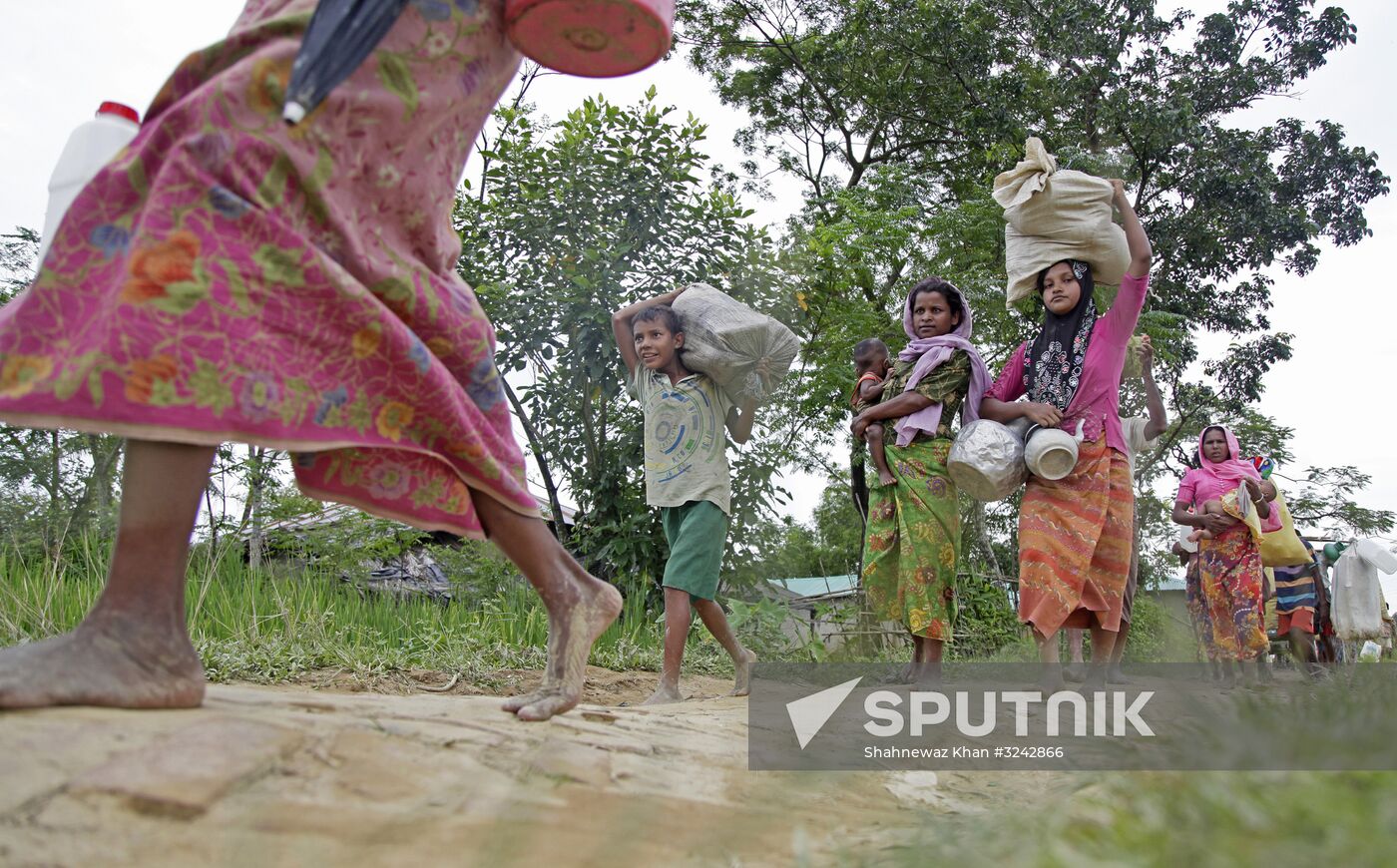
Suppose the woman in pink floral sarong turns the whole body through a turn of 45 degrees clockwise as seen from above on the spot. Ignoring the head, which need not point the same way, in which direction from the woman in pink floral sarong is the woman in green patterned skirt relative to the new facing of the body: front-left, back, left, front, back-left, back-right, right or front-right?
right

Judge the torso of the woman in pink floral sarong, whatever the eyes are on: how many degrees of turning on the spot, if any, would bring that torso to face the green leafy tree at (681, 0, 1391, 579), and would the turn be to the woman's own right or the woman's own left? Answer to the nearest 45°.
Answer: approximately 135° to the woman's own right

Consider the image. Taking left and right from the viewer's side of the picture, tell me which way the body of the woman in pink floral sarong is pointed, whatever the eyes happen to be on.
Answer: facing to the left of the viewer

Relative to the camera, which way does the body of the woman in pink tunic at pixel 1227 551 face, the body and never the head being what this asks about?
toward the camera

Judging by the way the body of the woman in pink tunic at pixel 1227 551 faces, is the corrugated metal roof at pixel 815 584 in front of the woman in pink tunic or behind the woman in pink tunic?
behind

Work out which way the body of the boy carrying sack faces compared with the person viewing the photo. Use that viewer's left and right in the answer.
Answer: facing the viewer and to the left of the viewer

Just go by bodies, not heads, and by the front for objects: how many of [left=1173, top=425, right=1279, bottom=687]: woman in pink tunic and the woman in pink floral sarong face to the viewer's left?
1

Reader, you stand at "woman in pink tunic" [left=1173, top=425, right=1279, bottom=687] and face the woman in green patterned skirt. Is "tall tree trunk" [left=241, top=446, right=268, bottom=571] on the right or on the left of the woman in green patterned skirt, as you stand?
right

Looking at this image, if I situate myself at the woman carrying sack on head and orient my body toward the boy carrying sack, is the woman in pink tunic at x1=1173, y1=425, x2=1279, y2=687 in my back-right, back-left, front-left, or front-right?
back-right

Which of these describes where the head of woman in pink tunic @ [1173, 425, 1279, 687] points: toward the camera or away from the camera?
toward the camera

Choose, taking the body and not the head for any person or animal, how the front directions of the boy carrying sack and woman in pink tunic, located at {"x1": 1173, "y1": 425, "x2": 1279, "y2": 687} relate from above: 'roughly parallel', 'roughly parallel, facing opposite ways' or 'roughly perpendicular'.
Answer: roughly parallel

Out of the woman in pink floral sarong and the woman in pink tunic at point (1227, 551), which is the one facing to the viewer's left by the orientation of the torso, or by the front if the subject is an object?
the woman in pink floral sarong

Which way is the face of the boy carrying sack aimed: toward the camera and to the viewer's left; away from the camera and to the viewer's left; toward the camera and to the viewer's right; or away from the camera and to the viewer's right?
toward the camera and to the viewer's left

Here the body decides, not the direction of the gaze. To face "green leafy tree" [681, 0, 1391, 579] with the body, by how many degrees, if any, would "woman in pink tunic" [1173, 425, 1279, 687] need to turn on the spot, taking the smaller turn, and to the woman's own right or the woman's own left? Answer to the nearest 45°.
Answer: approximately 180°
